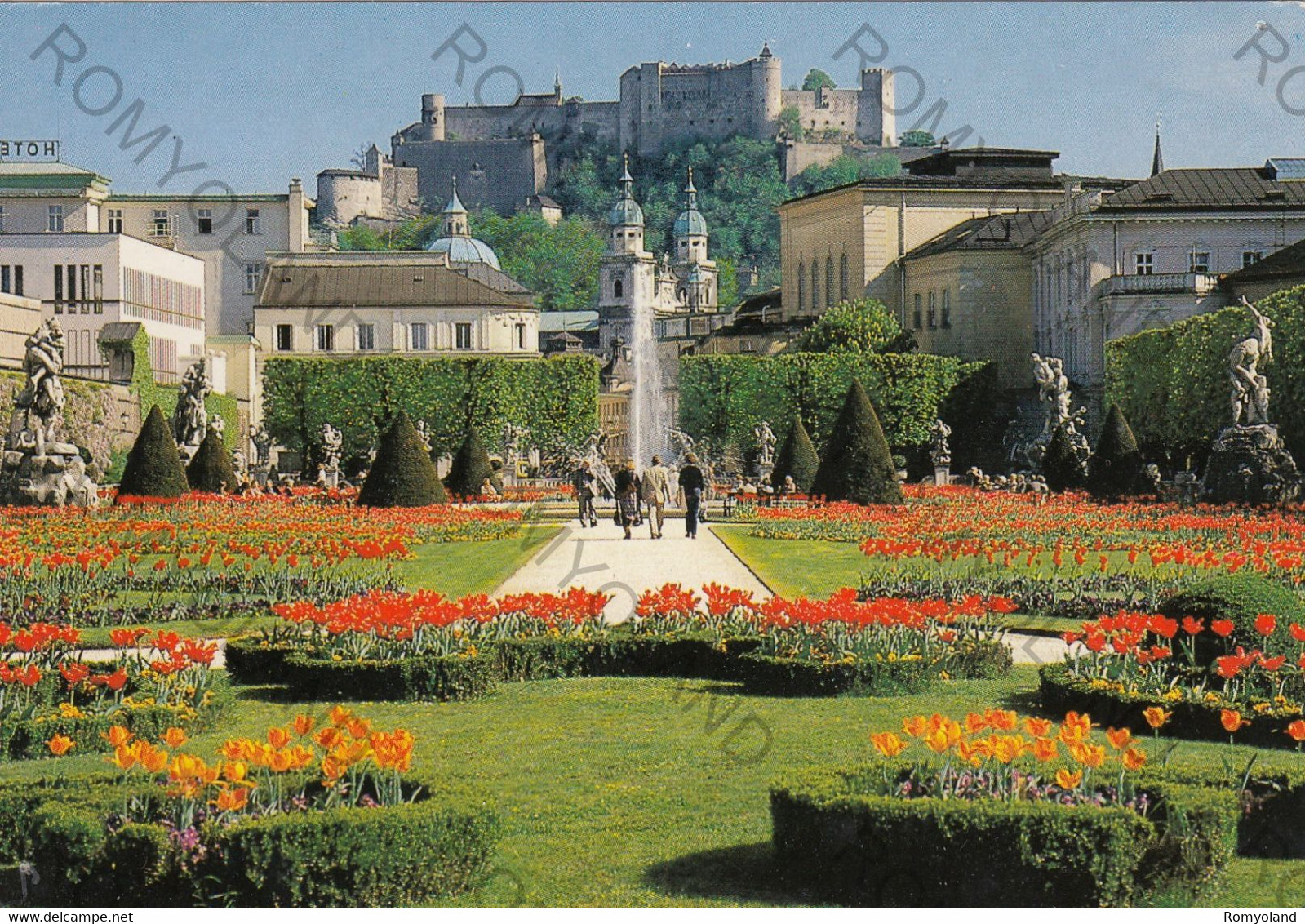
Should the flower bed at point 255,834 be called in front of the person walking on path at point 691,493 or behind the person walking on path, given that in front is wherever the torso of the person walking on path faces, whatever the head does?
behind

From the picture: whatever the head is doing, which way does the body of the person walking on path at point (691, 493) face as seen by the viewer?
away from the camera

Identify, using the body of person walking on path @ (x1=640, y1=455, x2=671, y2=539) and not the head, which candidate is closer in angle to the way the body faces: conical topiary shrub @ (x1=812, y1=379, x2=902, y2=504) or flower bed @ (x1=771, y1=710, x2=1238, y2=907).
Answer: the conical topiary shrub

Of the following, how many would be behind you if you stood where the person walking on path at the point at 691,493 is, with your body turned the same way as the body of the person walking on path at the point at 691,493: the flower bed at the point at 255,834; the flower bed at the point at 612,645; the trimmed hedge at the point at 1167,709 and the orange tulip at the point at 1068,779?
4

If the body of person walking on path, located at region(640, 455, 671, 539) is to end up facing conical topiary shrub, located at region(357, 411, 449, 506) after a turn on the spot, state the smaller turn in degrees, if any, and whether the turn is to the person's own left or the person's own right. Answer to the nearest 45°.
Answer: approximately 45° to the person's own left

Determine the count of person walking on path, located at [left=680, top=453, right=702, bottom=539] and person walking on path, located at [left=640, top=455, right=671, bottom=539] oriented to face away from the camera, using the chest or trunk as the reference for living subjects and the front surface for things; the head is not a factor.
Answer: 2

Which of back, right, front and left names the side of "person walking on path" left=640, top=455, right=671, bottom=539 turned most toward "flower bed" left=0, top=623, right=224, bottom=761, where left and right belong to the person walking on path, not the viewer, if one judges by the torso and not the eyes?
back

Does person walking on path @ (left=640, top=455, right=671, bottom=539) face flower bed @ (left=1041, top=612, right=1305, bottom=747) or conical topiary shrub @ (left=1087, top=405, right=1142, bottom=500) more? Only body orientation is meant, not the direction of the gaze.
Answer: the conical topiary shrub

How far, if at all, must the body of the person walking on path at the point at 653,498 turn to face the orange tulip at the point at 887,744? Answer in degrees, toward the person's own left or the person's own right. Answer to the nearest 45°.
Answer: approximately 180°

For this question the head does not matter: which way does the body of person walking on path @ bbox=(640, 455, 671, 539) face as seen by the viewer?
away from the camera

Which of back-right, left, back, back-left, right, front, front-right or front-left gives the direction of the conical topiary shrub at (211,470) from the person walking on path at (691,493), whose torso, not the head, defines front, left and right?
front-left

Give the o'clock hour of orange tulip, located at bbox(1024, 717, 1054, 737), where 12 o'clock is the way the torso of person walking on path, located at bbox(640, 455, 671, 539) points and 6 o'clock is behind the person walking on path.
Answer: The orange tulip is roughly at 6 o'clock from the person walking on path.

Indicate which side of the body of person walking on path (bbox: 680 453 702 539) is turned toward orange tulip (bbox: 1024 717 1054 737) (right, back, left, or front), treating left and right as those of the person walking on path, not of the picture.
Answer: back

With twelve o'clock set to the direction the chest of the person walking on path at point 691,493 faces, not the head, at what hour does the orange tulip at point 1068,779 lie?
The orange tulip is roughly at 6 o'clock from the person walking on path.

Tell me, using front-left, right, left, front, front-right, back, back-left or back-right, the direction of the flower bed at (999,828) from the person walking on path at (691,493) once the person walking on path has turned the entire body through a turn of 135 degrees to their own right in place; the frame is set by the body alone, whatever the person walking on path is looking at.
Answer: front-right

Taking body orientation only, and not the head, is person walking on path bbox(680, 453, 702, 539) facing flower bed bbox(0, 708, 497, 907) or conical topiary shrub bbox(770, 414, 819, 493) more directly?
the conical topiary shrub
